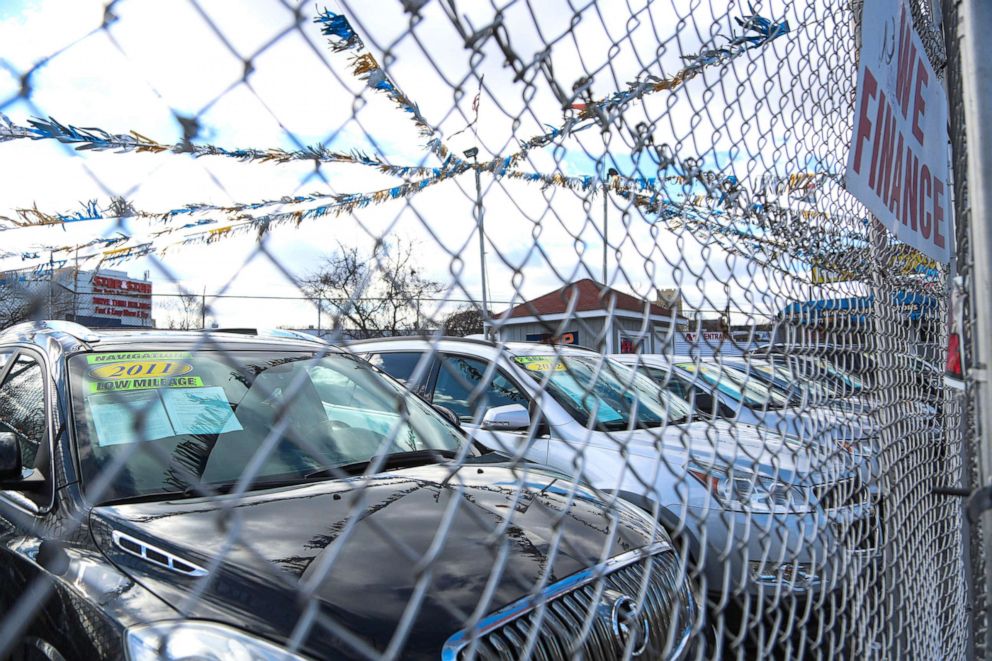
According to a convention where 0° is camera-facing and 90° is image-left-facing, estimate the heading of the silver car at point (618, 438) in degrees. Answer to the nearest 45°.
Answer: approximately 315°

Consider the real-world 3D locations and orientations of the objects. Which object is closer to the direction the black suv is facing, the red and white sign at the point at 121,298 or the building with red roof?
the building with red roof

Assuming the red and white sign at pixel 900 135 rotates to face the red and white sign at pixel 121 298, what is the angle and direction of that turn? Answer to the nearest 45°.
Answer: approximately 90° to its right

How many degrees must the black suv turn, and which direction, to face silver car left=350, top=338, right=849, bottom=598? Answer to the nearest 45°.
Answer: approximately 90° to its left

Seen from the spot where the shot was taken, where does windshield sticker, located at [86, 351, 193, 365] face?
facing the viewer and to the right of the viewer

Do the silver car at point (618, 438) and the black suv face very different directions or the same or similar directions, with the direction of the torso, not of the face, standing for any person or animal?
same or similar directions
